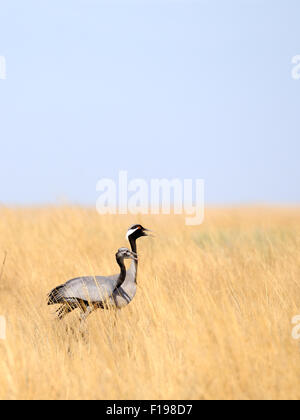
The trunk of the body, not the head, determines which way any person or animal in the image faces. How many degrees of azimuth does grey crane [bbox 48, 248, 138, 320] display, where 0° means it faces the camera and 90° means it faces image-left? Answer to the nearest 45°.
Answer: approximately 270°
